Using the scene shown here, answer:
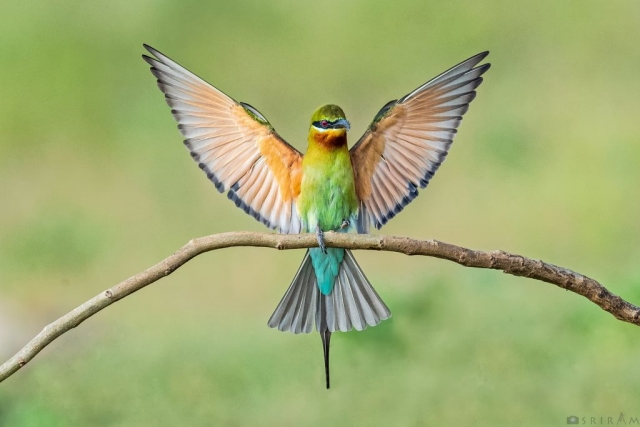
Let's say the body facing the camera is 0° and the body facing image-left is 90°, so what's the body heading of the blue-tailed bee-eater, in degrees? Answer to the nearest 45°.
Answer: approximately 0°
